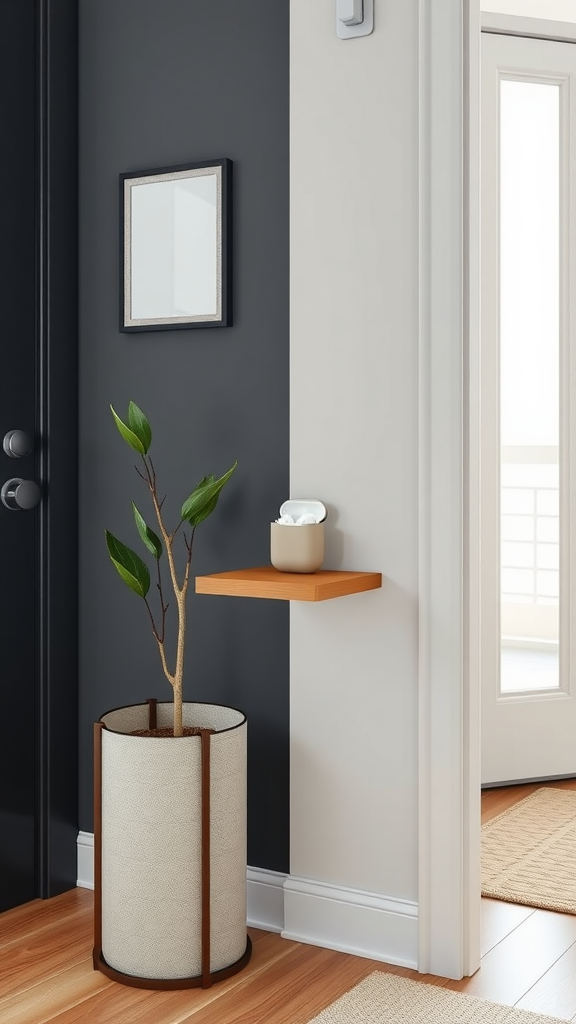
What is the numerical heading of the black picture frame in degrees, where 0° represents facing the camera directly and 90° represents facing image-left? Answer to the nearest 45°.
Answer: approximately 45°

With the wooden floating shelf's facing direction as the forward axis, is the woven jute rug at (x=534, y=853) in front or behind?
behind

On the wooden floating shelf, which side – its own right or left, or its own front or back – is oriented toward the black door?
right

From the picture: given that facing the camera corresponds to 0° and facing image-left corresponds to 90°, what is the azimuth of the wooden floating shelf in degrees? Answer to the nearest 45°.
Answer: approximately 45°
